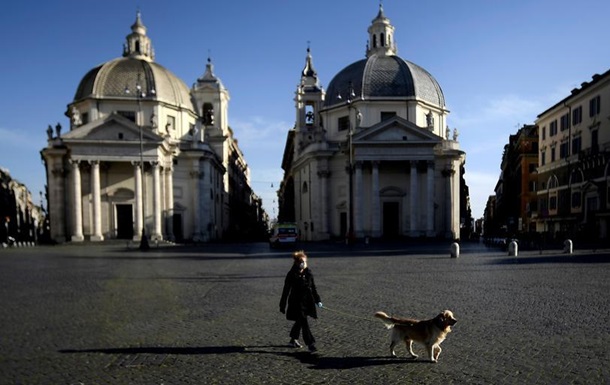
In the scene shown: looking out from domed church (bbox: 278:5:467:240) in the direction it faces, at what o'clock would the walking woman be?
The walking woman is roughly at 12 o'clock from the domed church.

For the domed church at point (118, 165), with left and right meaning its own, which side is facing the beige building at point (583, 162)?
left

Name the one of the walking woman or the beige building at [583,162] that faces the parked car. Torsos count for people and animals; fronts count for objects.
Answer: the beige building

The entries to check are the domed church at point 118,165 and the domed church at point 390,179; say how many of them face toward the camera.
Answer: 2

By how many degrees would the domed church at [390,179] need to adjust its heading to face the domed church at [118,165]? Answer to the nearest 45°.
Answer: approximately 90° to its right

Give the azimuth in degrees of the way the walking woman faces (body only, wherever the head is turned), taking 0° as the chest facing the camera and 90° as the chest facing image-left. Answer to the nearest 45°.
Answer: approximately 315°

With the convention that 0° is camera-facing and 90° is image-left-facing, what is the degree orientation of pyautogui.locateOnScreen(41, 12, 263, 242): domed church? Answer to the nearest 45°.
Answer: approximately 0°

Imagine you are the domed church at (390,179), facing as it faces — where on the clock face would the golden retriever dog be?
The golden retriever dog is roughly at 12 o'clock from the domed church.

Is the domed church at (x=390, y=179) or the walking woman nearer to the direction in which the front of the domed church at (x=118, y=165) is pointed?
the walking woman

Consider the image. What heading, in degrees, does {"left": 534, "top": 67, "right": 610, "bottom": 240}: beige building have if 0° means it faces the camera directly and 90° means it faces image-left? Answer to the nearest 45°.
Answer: approximately 45°

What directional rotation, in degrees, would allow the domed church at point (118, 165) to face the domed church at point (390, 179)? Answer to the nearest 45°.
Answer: approximately 90° to its left
